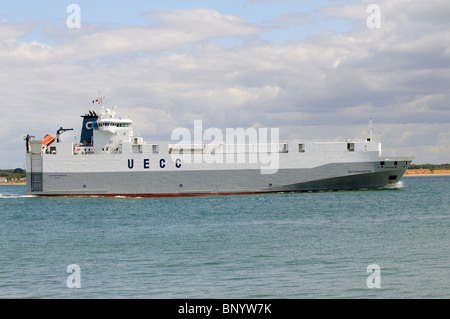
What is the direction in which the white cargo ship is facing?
to the viewer's right
